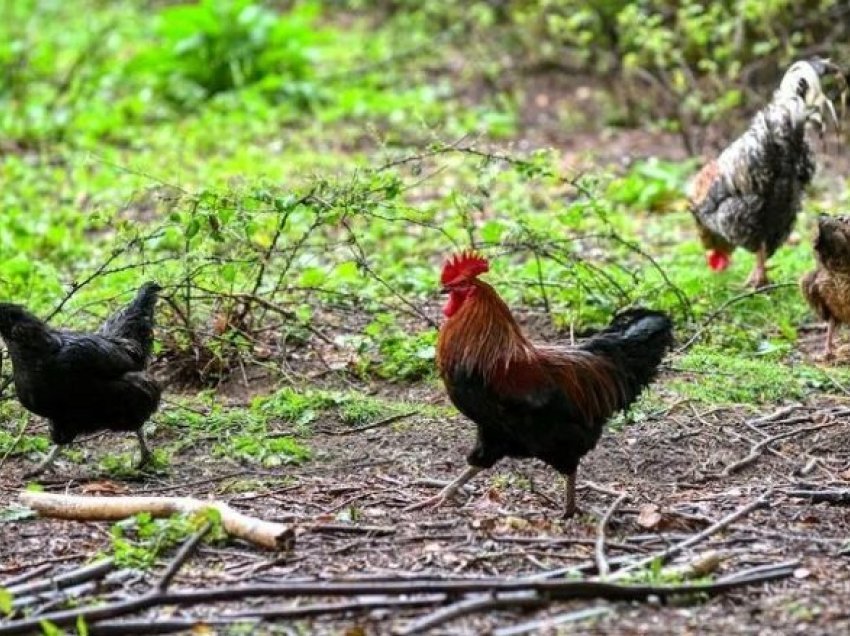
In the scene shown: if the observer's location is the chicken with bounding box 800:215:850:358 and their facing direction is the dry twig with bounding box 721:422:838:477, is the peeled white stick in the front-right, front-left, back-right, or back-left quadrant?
front-right

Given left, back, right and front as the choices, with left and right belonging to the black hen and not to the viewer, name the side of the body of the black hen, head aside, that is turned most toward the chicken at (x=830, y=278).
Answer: back

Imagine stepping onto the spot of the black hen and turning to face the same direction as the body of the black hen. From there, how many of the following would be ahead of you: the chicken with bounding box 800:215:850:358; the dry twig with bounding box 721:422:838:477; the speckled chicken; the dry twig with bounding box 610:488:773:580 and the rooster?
0

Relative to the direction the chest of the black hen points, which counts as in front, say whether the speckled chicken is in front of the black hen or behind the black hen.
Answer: behind

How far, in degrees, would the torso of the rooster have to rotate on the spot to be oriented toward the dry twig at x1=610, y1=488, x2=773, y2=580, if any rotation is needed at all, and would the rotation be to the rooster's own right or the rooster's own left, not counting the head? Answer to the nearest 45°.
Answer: approximately 135° to the rooster's own left

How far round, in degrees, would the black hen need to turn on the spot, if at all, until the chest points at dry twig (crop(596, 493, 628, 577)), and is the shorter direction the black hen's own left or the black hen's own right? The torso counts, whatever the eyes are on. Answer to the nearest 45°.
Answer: approximately 135° to the black hen's own left

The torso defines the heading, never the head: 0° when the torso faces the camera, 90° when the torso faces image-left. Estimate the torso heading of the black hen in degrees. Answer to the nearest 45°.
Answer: approximately 90°

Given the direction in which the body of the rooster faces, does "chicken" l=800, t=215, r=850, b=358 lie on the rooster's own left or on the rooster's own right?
on the rooster's own right

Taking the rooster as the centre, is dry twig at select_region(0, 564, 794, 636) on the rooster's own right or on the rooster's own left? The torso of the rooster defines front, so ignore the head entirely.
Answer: on the rooster's own left

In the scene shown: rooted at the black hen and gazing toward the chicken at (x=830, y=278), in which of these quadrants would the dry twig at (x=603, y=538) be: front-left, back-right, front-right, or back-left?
front-right

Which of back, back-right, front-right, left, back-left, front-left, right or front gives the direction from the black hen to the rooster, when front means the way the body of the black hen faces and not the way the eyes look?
back-left

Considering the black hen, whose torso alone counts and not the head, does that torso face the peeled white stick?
no

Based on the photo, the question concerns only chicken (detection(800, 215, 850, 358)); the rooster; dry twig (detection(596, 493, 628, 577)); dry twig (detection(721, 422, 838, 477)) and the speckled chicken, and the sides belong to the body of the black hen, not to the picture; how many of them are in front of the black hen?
0

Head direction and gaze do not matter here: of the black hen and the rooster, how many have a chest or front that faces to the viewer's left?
2

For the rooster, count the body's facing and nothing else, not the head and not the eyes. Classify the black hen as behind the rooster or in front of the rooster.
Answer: in front

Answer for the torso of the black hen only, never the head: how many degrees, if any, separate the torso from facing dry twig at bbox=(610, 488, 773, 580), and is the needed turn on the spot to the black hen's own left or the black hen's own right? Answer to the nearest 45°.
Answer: approximately 135° to the black hen's own left

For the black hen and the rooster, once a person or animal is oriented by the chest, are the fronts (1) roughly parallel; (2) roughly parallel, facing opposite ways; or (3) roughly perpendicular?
roughly parallel

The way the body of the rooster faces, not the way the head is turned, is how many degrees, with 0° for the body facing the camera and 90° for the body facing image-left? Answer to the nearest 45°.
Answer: approximately 90°
